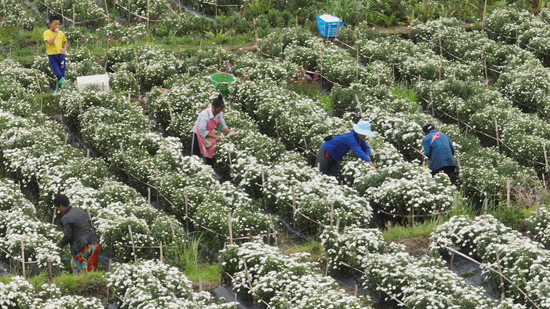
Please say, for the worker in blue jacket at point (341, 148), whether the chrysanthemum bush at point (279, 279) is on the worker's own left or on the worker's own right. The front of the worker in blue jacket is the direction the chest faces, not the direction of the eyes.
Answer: on the worker's own right

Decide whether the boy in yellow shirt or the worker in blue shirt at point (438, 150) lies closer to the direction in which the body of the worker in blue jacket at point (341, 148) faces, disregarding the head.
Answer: the worker in blue shirt

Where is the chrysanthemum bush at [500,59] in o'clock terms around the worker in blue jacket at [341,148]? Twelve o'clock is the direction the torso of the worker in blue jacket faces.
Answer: The chrysanthemum bush is roughly at 10 o'clock from the worker in blue jacket.

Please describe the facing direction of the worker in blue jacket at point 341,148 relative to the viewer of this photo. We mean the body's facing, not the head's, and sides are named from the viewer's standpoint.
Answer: facing to the right of the viewer

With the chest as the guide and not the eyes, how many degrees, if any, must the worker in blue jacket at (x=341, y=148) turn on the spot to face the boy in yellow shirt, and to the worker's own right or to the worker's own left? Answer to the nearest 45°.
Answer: approximately 135° to the worker's own left

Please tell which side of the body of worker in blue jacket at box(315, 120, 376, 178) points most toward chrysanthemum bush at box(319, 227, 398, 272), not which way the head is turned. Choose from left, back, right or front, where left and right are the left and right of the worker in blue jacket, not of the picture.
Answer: right

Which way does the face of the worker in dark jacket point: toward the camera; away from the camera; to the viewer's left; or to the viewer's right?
to the viewer's left

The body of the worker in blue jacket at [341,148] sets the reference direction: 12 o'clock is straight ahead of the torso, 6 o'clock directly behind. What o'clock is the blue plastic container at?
The blue plastic container is roughly at 9 o'clock from the worker in blue jacket.

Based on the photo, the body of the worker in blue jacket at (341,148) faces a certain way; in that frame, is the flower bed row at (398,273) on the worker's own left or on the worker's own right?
on the worker's own right

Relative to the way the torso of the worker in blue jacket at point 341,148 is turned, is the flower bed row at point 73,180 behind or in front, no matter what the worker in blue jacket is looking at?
behind

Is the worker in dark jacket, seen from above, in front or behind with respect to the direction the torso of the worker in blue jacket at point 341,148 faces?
behind
